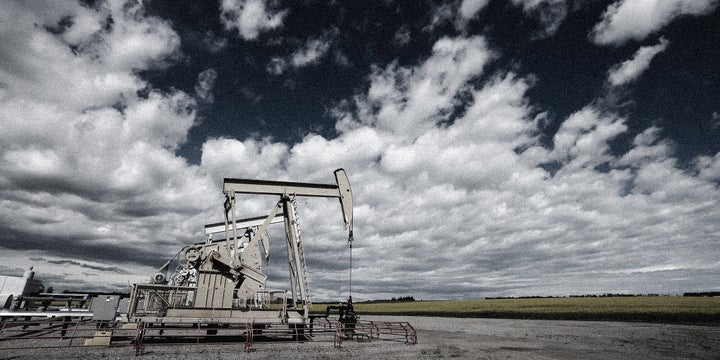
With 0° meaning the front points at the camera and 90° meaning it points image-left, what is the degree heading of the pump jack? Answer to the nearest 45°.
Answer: approximately 270°
